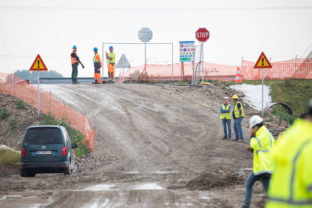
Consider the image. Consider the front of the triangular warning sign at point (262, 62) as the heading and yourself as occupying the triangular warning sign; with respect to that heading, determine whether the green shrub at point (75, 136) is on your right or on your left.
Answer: on your right

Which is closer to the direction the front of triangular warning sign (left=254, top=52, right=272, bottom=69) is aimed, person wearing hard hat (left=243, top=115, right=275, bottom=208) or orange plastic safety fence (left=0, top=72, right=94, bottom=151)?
the person wearing hard hat

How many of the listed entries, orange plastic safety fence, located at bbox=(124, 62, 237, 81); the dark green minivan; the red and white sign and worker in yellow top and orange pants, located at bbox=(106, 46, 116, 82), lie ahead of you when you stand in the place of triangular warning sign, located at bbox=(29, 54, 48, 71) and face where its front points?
1

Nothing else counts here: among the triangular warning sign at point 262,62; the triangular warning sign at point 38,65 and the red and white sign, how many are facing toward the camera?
3

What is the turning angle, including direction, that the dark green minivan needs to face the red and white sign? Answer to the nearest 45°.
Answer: approximately 45° to its right

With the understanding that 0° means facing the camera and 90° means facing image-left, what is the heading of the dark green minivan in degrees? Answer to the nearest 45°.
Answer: approximately 180°

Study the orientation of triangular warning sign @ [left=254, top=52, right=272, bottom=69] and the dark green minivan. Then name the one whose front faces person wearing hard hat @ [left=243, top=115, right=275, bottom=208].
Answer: the triangular warning sign

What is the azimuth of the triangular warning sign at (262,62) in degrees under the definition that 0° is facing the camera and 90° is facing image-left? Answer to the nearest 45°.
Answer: approximately 0°

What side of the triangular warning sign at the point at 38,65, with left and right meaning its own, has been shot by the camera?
front

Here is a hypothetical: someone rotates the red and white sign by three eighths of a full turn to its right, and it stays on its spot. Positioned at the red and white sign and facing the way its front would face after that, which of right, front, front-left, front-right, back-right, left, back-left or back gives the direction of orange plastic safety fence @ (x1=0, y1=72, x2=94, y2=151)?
left

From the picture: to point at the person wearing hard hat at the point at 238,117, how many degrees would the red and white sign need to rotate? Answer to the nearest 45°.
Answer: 0° — it already faces them

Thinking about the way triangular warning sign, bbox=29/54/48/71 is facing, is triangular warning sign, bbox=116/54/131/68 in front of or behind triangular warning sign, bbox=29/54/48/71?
behind

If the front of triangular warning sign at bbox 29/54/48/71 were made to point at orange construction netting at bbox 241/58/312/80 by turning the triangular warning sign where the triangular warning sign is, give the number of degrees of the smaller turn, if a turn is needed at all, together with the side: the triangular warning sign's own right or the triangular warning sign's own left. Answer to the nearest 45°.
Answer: approximately 135° to the triangular warning sign's own left
